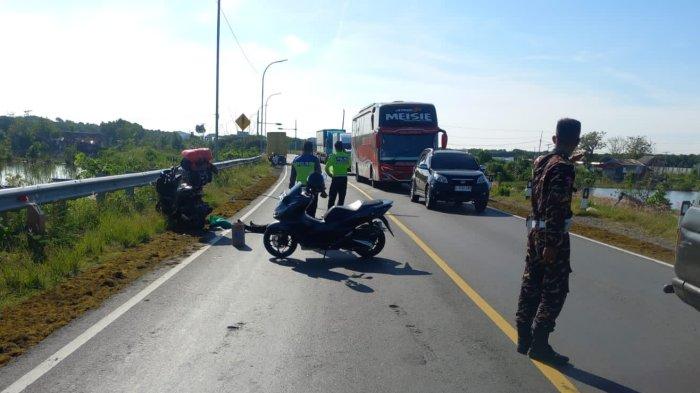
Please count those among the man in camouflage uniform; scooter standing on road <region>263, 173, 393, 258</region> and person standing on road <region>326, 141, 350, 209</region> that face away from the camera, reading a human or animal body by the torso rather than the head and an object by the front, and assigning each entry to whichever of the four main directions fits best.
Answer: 1

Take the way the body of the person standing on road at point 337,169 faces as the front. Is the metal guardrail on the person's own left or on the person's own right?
on the person's own left

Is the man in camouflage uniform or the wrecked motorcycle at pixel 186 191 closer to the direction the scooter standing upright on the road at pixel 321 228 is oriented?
the wrecked motorcycle

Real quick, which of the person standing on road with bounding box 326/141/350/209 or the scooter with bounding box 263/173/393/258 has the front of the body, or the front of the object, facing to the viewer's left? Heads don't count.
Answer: the scooter

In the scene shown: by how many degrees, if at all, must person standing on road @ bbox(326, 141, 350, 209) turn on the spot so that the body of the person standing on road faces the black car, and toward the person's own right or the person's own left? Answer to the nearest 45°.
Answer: approximately 45° to the person's own right

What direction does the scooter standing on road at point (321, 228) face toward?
to the viewer's left

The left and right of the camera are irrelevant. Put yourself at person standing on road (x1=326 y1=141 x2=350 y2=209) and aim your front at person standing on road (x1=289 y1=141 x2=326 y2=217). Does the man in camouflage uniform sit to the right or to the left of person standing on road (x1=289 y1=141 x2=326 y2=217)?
left

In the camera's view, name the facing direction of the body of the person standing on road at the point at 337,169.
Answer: away from the camera

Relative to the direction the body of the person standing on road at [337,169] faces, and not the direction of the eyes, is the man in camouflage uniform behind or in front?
behind

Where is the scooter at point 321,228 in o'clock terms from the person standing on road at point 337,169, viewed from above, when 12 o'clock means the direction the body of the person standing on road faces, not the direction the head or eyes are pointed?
The scooter is roughly at 6 o'clock from the person standing on road.

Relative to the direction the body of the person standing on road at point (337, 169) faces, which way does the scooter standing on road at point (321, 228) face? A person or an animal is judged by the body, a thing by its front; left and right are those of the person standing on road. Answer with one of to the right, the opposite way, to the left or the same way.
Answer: to the left

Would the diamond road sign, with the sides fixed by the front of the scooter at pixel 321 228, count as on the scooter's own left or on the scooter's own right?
on the scooter's own right
